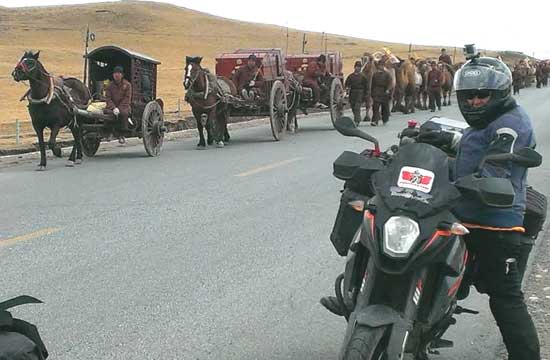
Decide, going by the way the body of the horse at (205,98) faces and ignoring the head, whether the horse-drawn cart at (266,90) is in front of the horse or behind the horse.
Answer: behind

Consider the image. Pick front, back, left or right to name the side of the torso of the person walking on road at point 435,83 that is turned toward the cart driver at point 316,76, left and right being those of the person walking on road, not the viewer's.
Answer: front

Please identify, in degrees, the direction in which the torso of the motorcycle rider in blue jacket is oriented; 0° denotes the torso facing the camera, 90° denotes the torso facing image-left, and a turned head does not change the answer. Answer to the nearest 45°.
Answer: approximately 45°

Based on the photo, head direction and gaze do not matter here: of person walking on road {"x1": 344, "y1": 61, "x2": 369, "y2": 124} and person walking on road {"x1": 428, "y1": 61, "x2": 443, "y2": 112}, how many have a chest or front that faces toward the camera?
2

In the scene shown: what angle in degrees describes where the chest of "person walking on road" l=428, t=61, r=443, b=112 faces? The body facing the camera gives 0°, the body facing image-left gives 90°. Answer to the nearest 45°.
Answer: approximately 0°
